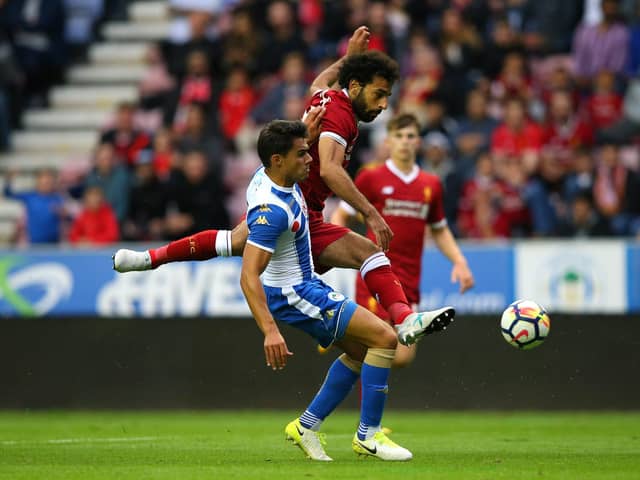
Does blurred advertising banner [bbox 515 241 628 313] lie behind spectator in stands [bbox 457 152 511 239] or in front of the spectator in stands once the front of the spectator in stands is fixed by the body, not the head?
in front

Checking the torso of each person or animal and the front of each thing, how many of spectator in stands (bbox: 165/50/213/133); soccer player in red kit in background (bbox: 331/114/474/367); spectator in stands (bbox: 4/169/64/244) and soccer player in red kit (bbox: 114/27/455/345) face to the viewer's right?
1

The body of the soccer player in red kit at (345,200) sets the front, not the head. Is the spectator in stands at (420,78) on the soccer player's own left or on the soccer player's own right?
on the soccer player's own left

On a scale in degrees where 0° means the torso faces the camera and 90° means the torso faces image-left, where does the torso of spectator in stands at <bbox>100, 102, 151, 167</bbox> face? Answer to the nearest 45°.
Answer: approximately 0°

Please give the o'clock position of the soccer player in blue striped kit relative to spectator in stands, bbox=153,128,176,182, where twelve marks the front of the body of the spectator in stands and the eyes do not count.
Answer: The soccer player in blue striped kit is roughly at 12 o'clock from the spectator in stands.

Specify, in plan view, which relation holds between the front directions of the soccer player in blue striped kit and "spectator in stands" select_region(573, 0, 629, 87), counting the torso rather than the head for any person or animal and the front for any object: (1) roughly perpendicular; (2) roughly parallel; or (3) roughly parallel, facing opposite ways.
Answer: roughly perpendicular

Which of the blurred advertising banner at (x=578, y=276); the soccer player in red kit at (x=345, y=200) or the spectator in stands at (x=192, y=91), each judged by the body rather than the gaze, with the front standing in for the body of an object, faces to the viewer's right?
the soccer player in red kit

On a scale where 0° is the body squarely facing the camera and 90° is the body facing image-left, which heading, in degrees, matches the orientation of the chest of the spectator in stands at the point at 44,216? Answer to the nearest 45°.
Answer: approximately 0°

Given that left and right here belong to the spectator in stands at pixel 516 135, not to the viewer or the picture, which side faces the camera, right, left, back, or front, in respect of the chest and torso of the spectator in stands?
front

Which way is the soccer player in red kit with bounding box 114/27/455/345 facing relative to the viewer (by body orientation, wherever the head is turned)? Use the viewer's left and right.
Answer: facing to the right of the viewer

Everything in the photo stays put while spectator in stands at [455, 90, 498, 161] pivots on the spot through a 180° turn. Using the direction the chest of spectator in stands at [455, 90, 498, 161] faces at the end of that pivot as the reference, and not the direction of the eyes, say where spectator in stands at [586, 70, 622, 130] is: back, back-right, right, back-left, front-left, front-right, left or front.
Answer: right

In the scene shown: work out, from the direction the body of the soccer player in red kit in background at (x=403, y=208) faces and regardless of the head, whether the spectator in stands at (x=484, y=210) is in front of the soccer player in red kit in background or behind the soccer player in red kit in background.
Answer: behind

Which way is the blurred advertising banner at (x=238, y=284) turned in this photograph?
toward the camera

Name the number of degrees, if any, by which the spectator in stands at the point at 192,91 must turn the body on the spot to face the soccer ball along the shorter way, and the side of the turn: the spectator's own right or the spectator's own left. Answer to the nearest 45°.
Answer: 0° — they already face it
